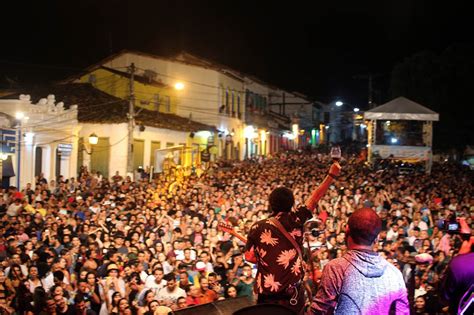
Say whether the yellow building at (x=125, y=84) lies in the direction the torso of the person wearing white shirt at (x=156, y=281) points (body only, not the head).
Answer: no

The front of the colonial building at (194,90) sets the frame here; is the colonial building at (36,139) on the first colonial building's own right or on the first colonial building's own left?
on the first colonial building's own right

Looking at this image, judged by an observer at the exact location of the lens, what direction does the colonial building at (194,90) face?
facing the viewer and to the right of the viewer

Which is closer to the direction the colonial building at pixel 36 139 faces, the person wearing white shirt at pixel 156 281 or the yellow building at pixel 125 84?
the person wearing white shirt

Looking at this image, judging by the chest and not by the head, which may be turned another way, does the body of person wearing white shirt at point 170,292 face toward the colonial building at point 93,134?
no

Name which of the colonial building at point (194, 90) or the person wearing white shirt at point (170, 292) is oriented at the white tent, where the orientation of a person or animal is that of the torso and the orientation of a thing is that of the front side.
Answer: the colonial building

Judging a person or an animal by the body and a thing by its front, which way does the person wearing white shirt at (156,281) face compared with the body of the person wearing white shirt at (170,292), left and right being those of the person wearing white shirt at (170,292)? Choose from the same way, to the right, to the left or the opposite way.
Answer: the same way

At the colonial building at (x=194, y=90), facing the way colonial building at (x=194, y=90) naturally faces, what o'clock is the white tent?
The white tent is roughly at 12 o'clock from the colonial building.

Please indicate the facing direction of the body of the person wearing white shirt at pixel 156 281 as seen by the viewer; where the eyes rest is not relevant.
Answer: toward the camera

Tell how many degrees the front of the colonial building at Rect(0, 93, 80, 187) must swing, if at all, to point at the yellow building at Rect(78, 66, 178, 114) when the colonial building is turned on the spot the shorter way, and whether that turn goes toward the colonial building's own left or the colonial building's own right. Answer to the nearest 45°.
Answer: approximately 90° to the colonial building's own left

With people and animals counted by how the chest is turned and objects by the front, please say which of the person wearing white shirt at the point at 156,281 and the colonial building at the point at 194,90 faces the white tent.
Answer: the colonial building

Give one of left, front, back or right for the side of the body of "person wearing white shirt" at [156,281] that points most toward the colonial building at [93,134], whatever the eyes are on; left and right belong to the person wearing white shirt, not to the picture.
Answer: back

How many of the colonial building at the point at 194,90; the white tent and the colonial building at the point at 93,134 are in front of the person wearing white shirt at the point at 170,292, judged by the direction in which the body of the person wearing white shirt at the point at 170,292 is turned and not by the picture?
0

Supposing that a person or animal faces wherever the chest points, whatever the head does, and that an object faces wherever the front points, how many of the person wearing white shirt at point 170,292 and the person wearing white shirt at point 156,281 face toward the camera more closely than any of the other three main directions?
2

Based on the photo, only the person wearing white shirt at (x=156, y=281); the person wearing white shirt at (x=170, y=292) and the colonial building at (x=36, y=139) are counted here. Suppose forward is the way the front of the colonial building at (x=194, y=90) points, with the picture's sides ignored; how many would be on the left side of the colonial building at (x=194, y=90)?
0

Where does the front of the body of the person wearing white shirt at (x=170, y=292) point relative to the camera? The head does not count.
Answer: toward the camera
